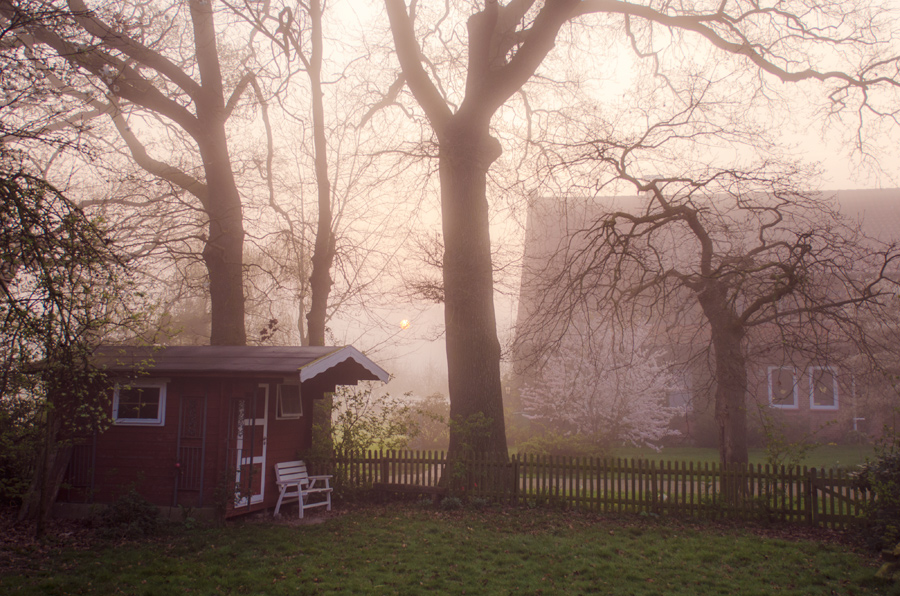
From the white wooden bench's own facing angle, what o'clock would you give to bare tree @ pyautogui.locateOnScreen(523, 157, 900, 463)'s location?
The bare tree is roughly at 11 o'clock from the white wooden bench.

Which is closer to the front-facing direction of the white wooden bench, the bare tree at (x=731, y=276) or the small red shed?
the bare tree

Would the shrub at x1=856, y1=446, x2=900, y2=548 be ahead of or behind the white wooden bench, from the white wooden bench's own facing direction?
ahead

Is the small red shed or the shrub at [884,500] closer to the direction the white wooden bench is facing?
the shrub

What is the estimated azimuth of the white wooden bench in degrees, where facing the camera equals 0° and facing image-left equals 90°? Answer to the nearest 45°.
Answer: approximately 315°
